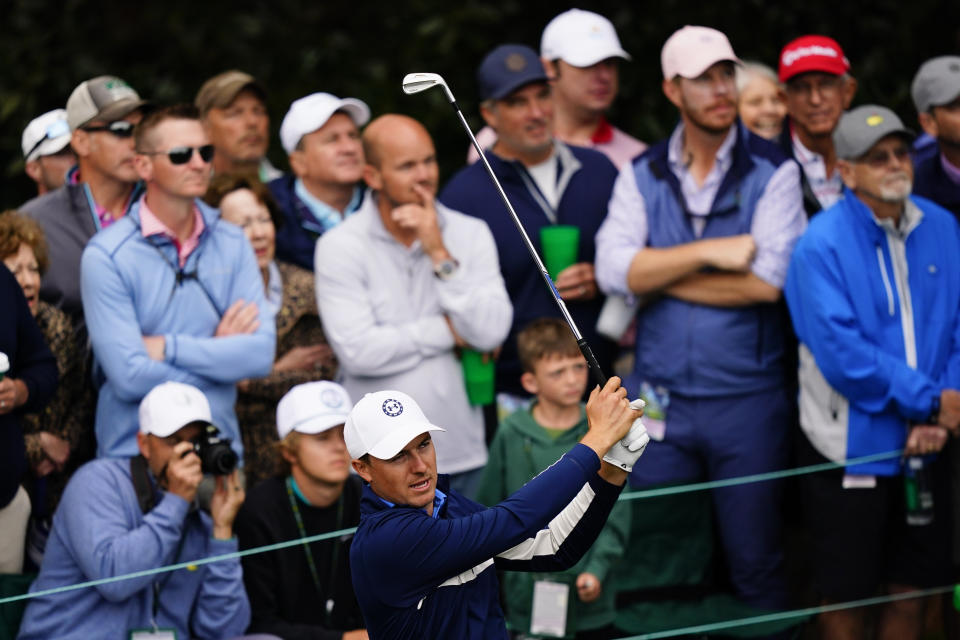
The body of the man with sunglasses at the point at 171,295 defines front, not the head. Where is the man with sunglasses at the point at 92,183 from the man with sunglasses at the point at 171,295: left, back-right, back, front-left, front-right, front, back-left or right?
back

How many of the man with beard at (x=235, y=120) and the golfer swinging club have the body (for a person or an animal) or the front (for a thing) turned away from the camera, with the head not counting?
0

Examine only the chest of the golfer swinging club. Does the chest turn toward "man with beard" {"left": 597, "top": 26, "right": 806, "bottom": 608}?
no

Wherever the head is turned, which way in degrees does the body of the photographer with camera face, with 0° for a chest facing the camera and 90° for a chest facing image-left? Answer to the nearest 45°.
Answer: approximately 315°

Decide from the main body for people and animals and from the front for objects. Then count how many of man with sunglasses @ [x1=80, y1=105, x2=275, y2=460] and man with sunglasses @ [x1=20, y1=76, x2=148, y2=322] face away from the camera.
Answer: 0

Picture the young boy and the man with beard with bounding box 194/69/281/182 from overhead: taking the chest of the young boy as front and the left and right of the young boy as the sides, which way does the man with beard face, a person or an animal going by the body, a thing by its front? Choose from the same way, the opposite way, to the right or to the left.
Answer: the same way

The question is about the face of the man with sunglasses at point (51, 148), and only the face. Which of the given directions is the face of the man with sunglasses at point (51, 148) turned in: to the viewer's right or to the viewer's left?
to the viewer's right

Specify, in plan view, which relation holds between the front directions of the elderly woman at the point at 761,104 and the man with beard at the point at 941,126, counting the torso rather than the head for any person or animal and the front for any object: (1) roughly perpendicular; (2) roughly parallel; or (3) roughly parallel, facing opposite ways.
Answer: roughly parallel

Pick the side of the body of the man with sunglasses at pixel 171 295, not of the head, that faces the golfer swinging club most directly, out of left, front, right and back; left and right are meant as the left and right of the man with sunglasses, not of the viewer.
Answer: front

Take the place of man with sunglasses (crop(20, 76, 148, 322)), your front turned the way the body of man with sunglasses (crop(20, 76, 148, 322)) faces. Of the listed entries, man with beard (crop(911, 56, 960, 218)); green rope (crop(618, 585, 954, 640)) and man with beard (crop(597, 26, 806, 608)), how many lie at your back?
0

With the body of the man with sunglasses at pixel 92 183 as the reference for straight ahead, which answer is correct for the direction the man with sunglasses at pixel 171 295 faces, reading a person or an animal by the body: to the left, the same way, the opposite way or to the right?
the same way

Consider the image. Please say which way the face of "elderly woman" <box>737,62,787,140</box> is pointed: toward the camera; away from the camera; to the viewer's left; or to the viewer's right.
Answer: toward the camera

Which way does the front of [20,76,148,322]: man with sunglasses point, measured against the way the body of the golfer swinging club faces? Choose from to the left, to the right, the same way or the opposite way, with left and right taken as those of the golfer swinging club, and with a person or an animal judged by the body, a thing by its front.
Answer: the same way

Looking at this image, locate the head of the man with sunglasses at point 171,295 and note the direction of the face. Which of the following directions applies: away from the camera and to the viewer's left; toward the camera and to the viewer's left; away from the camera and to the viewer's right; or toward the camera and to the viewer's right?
toward the camera and to the viewer's right

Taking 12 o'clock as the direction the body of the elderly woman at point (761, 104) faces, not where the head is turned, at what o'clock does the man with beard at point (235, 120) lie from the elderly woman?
The man with beard is roughly at 4 o'clock from the elderly woman.

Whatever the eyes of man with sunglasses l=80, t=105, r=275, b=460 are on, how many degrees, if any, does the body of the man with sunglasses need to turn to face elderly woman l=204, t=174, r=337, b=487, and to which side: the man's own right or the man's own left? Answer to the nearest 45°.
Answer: approximately 90° to the man's own left

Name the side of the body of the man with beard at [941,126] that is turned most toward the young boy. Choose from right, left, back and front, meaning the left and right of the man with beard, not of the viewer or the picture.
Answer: right
